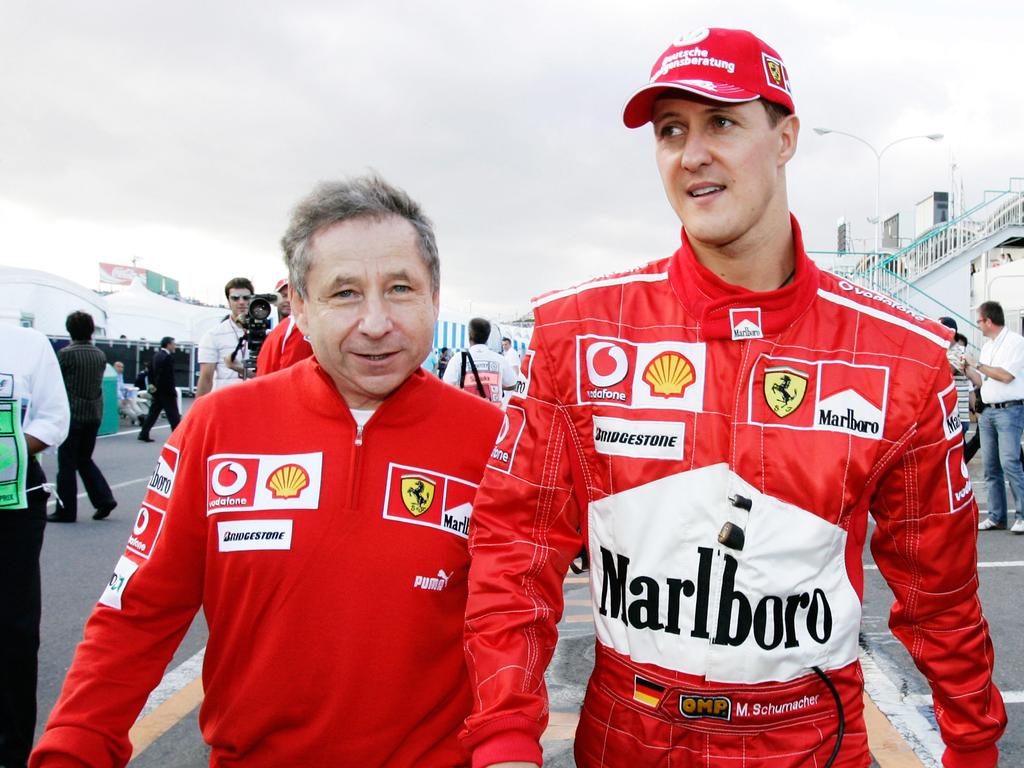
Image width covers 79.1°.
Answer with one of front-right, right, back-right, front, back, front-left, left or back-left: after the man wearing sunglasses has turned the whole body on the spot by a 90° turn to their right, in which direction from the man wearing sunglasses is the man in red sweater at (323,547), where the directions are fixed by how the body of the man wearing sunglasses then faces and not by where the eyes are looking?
front-left

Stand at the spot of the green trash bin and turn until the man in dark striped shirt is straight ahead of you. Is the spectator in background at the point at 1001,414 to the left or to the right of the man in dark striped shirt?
left

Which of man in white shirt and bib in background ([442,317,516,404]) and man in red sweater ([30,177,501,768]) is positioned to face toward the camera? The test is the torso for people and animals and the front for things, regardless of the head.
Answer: the man in red sweater

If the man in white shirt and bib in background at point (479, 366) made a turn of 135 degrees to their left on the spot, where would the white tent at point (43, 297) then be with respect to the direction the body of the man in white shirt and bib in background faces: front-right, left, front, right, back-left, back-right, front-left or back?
right

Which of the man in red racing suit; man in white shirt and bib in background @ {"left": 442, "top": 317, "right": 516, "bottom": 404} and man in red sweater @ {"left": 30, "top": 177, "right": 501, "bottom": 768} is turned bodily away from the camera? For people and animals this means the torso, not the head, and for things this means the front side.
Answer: the man in white shirt and bib in background

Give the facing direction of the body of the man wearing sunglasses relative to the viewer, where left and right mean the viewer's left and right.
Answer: facing the viewer and to the right of the viewer

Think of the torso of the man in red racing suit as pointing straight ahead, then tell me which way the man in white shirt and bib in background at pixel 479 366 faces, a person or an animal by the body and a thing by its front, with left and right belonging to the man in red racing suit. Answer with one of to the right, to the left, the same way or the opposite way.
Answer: the opposite way

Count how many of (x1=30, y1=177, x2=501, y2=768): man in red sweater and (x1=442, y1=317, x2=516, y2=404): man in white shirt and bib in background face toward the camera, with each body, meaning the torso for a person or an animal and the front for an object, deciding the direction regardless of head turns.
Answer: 1

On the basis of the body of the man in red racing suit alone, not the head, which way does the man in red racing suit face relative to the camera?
toward the camera

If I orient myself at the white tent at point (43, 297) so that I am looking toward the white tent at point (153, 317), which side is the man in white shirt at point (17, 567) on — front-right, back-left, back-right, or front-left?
back-right

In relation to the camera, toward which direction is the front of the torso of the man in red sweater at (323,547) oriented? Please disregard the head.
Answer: toward the camera

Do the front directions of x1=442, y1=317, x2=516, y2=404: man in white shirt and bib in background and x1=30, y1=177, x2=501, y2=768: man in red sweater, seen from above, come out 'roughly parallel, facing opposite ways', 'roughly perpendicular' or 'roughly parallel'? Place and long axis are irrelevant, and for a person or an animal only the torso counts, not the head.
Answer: roughly parallel, facing opposite ways

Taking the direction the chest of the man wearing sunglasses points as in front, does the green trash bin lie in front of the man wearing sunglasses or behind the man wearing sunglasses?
behind

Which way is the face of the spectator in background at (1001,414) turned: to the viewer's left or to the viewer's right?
to the viewer's left

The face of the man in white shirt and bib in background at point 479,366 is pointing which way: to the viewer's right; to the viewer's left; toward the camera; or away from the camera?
away from the camera

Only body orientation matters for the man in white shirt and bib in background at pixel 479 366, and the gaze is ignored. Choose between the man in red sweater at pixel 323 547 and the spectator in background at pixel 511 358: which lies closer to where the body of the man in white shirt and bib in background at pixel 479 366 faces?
the spectator in background

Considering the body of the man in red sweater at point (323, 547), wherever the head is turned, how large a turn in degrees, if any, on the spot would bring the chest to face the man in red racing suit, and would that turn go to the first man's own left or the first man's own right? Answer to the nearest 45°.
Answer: approximately 45° to the first man's own left

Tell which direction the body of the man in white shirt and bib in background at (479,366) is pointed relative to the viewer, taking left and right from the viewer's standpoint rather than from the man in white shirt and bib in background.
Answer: facing away from the viewer

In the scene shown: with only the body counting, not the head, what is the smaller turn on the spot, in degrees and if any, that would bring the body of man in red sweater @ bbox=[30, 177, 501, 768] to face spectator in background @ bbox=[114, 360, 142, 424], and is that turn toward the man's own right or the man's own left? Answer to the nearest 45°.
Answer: approximately 180°
